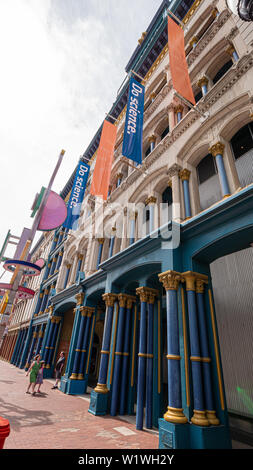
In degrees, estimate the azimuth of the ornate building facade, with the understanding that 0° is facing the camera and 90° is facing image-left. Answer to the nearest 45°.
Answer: approximately 45°

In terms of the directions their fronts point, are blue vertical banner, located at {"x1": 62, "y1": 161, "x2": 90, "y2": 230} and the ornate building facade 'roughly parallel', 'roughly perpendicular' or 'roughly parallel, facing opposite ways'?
roughly perpendicular

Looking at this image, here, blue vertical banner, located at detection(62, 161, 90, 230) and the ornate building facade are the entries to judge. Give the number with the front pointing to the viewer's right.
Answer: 0
